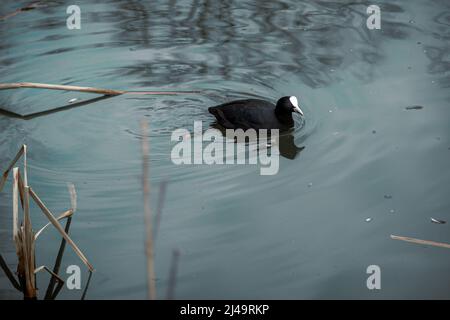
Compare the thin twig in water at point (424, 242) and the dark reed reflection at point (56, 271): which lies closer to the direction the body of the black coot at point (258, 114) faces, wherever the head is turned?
the thin twig in water

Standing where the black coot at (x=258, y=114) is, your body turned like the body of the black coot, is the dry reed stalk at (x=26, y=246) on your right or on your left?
on your right

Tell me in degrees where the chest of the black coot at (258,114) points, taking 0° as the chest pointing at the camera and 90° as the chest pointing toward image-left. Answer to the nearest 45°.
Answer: approximately 270°

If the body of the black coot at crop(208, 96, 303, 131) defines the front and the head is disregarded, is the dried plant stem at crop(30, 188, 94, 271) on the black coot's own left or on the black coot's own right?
on the black coot's own right

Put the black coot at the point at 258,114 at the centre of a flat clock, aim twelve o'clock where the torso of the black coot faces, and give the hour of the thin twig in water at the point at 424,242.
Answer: The thin twig in water is roughly at 2 o'clock from the black coot.

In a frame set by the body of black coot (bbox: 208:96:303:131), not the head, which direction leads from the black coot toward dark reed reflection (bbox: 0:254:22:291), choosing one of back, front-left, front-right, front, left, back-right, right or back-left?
back-right

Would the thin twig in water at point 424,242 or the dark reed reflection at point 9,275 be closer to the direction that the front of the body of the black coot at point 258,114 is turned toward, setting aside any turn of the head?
the thin twig in water

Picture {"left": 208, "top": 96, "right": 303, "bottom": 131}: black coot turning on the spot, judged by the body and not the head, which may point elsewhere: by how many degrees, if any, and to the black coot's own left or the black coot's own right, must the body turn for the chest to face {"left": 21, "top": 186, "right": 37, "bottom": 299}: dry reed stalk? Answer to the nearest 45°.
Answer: approximately 135° to the black coot's own right

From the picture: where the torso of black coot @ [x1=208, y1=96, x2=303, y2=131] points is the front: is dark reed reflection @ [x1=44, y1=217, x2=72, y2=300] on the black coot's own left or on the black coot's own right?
on the black coot's own right
